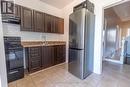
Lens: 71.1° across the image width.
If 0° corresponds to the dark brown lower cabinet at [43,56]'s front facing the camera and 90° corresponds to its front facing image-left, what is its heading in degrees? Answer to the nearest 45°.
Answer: approximately 315°

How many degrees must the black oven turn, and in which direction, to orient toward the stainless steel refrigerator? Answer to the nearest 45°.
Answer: approximately 45° to its left

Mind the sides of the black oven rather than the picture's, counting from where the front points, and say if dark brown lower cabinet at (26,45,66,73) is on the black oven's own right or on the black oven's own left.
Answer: on the black oven's own left

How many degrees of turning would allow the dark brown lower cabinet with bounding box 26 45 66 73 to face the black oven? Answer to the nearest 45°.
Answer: approximately 90° to its right

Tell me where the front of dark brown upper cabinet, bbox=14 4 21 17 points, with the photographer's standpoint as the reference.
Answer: facing the viewer and to the right of the viewer

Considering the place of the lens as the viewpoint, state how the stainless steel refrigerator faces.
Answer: facing the viewer and to the left of the viewer

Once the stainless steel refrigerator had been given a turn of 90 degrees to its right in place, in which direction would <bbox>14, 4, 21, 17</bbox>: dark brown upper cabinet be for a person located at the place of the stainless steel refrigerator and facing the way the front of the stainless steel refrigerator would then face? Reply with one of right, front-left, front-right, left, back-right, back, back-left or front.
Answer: front-left
